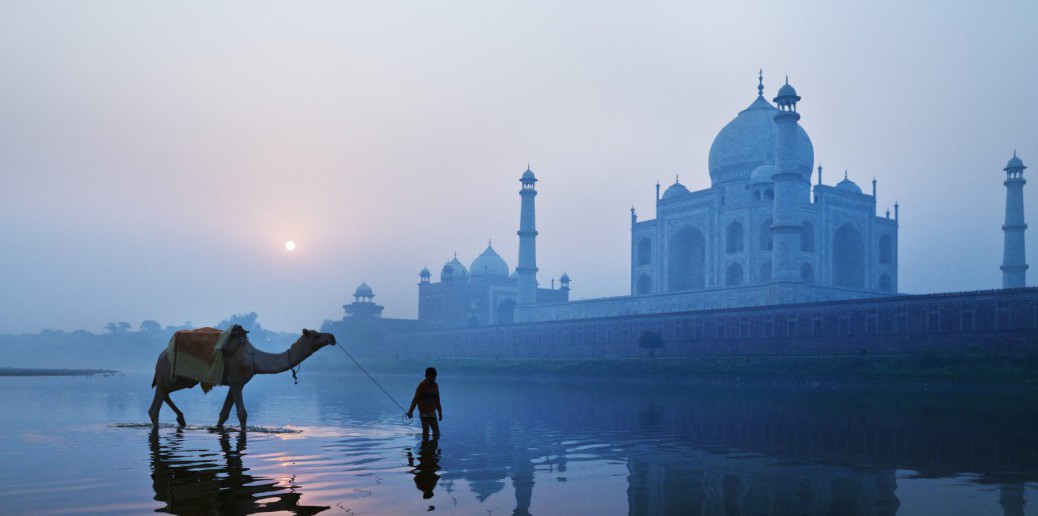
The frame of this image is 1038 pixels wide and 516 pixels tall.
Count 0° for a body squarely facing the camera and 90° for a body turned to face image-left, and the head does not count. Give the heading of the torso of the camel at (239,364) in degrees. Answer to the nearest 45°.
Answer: approximately 270°

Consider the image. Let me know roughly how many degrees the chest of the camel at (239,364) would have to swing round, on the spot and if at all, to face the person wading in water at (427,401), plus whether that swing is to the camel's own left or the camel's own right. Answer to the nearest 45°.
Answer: approximately 45° to the camel's own right
